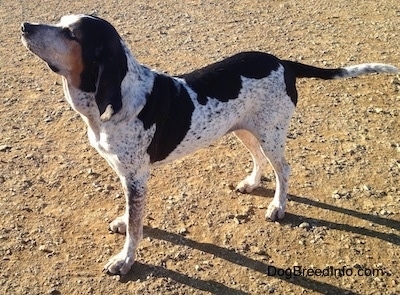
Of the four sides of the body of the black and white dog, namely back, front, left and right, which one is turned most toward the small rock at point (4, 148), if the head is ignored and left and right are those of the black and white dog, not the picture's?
right

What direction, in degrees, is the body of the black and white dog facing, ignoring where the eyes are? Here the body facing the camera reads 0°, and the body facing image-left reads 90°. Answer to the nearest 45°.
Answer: approximately 45°
